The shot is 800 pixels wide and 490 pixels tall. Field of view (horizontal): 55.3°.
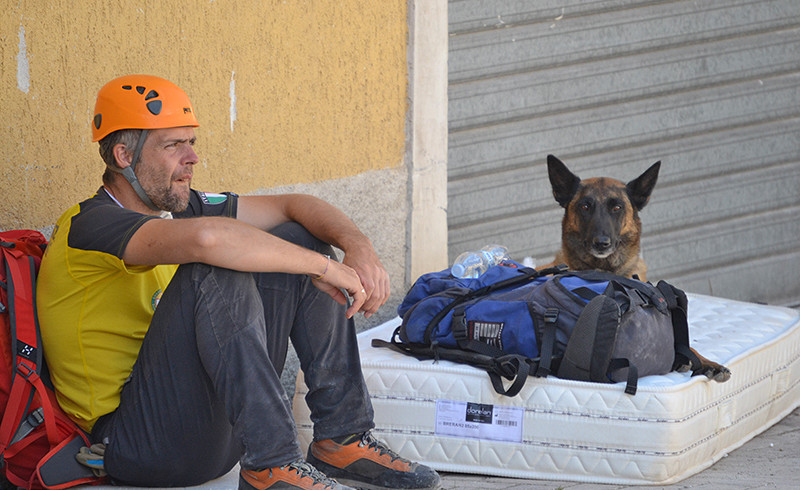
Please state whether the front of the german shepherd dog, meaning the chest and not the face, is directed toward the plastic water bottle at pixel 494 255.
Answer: no

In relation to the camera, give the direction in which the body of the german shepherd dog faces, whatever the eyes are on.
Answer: toward the camera

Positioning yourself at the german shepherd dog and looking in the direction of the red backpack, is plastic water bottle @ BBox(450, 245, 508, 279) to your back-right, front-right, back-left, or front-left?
front-right

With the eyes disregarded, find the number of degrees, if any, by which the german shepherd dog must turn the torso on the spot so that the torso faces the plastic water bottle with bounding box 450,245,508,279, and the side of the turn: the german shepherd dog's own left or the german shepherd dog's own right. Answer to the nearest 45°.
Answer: approximately 45° to the german shepherd dog's own right
